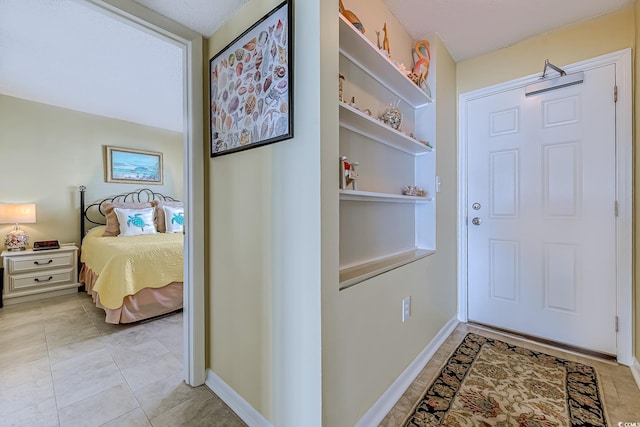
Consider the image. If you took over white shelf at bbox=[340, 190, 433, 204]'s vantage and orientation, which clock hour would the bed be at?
The bed is roughly at 5 o'clock from the white shelf.

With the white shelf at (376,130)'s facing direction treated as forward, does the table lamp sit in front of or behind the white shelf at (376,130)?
behind

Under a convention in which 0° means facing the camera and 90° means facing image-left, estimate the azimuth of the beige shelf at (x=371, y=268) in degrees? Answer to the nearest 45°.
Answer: approximately 315°

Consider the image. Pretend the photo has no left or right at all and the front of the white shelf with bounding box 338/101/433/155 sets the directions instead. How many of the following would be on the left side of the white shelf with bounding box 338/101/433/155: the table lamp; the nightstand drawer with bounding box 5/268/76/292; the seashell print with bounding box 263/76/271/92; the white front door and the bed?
1

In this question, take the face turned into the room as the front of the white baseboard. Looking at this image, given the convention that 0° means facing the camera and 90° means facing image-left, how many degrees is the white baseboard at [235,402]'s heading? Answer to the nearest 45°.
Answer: approximately 45°

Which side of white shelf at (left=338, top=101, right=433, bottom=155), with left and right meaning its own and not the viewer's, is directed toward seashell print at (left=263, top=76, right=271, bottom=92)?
right

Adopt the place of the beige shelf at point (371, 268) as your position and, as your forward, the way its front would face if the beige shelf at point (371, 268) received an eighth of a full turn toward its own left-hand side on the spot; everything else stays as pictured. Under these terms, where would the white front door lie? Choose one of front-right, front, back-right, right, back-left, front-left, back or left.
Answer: front-left

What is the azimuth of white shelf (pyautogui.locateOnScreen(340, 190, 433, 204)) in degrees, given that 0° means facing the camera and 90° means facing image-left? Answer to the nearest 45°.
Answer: approximately 315°
